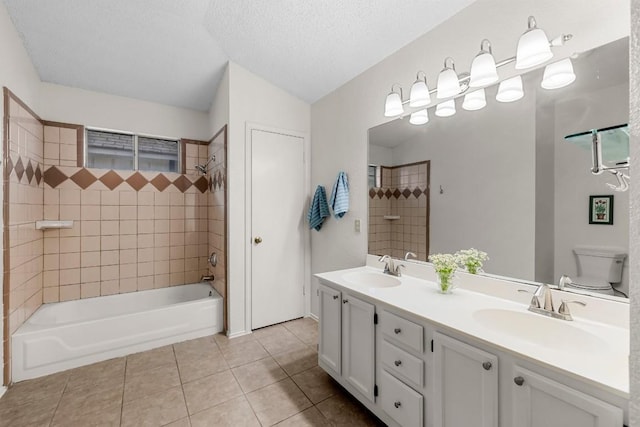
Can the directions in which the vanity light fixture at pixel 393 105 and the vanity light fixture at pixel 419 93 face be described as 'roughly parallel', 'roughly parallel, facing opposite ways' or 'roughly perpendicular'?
roughly parallel

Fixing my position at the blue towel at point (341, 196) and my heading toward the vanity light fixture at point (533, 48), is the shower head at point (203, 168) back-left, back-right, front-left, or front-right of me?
back-right

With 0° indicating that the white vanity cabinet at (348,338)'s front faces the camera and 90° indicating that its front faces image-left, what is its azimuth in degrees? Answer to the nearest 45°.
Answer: approximately 45°

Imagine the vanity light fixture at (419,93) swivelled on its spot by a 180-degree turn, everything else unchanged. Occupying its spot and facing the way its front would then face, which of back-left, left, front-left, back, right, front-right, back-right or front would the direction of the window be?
back-left

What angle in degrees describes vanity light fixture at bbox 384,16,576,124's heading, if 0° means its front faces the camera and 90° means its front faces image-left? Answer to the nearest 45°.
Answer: approximately 45°

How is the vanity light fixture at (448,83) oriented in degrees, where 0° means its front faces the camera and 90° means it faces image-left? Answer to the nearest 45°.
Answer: approximately 45°

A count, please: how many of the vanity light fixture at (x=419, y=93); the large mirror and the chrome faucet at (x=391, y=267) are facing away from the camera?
0

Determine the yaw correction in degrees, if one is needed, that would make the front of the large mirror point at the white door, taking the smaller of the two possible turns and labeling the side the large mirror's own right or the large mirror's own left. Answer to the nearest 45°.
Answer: approximately 45° to the large mirror's own right

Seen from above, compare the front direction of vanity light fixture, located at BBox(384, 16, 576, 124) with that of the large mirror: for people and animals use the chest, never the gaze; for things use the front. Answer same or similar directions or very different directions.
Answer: same or similar directions
